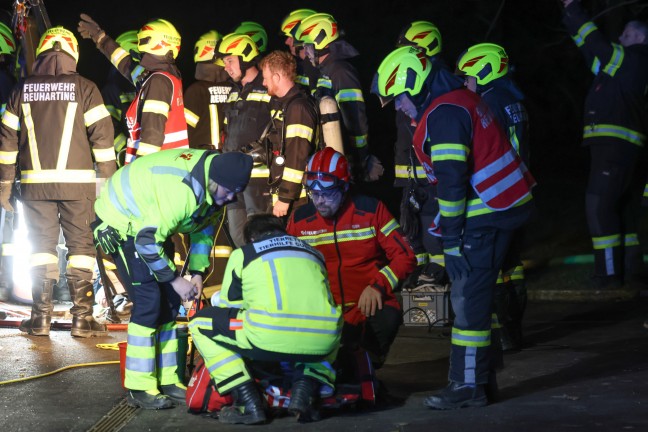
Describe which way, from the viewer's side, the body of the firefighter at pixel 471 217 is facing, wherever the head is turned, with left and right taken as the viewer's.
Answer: facing to the left of the viewer

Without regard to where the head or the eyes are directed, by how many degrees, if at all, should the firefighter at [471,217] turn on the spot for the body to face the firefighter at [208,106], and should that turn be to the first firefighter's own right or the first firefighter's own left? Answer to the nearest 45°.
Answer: approximately 45° to the first firefighter's own right

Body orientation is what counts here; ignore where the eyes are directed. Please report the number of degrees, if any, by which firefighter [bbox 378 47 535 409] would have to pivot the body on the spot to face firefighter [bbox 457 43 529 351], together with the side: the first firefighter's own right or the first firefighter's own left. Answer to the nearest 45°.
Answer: approximately 90° to the first firefighter's own right

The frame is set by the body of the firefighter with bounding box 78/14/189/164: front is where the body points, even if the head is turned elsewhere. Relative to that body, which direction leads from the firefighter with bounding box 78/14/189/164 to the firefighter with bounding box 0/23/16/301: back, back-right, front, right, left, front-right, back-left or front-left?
front-right

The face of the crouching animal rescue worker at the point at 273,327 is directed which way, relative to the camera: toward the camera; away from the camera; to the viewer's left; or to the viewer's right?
away from the camera

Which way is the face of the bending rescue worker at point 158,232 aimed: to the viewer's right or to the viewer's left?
to the viewer's right

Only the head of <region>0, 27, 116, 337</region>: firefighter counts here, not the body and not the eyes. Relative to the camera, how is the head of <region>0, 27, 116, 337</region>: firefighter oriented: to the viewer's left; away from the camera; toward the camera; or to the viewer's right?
away from the camera

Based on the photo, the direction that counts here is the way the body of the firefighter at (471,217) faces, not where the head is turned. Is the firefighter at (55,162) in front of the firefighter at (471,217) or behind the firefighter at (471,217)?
in front

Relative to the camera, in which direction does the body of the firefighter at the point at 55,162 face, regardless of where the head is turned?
away from the camera
